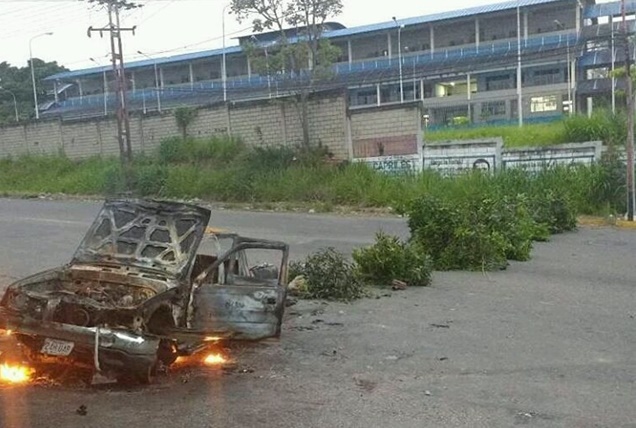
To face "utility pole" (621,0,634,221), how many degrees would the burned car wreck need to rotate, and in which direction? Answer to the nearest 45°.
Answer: approximately 180°

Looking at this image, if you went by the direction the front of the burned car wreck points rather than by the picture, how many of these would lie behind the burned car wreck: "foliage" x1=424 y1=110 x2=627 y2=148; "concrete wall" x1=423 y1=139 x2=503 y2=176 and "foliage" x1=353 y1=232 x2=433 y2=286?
3

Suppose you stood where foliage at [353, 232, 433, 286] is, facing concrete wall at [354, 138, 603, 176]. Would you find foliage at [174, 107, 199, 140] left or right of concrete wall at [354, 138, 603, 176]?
left

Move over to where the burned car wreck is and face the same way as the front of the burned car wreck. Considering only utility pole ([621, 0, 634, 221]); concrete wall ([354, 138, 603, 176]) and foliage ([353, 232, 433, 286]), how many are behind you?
3

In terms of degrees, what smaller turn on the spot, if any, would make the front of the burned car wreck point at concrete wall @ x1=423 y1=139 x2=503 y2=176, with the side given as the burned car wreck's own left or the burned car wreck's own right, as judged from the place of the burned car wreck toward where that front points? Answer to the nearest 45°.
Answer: approximately 180°

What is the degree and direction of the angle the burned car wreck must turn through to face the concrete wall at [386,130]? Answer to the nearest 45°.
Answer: approximately 180°

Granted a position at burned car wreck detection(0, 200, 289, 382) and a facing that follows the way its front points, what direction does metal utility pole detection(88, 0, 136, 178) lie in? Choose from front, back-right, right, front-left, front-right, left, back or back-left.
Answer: back-right

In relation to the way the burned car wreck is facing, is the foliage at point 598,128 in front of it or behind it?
behind

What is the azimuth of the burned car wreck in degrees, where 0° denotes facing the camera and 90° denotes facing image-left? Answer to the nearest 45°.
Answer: approximately 45°

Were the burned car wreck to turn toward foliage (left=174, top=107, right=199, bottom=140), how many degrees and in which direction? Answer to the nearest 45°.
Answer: approximately 135° to its right

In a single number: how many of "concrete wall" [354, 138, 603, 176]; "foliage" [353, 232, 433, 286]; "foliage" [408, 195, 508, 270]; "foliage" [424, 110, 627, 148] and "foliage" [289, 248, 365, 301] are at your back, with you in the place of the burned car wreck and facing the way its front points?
5

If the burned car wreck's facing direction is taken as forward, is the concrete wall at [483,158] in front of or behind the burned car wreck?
behind

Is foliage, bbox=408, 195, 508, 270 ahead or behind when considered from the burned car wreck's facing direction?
behind
